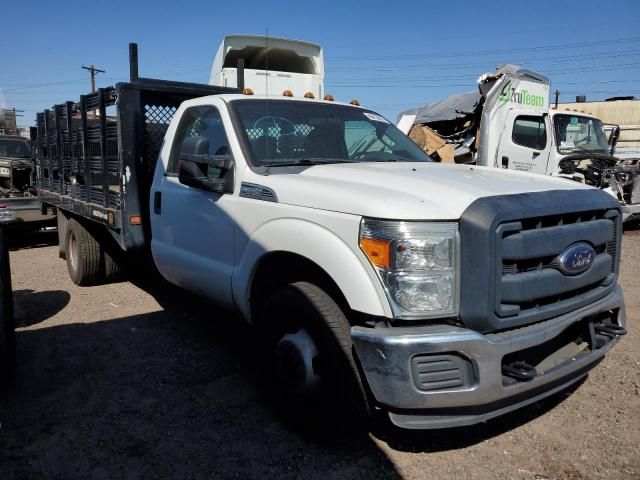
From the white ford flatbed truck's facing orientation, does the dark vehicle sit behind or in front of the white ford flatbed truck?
behind

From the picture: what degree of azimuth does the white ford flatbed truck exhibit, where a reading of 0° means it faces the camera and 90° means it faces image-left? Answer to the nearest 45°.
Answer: approximately 315°

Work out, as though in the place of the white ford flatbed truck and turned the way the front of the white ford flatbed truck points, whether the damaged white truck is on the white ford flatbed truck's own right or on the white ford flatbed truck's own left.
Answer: on the white ford flatbed truck's own left

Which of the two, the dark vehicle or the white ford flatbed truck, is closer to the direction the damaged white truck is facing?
the white ford flatbed truck

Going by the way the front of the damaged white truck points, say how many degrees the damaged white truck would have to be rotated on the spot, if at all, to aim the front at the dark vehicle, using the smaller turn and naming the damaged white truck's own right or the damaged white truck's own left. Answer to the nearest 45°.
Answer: approximately 135° to the damaged white truck's own right
